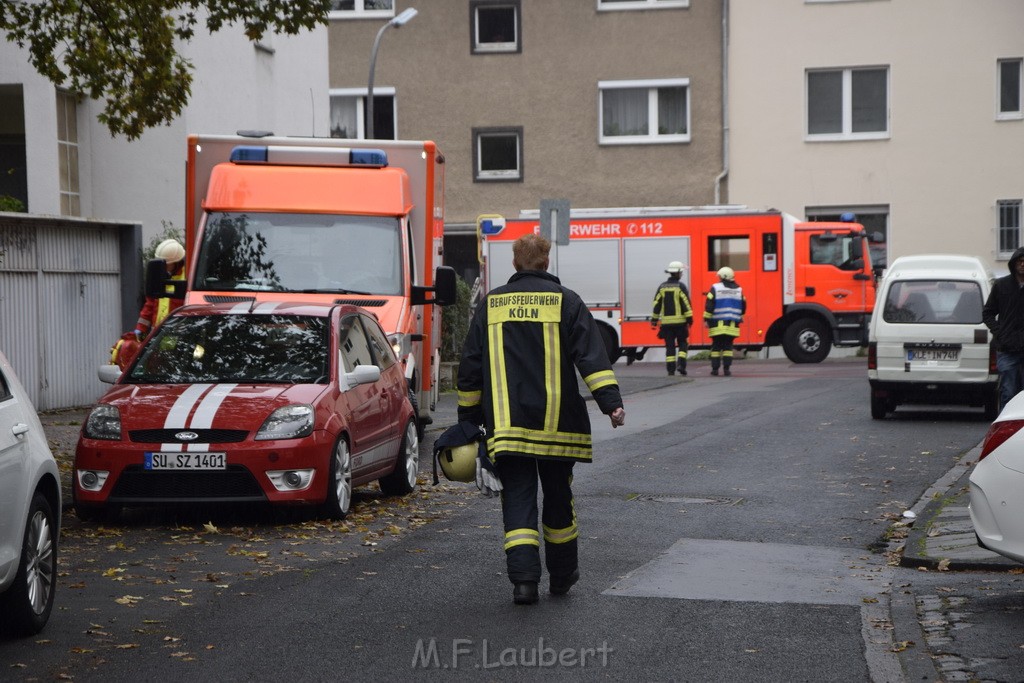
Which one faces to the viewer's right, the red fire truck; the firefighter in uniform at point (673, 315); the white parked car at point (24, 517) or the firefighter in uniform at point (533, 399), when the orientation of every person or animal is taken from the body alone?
the red fire truck

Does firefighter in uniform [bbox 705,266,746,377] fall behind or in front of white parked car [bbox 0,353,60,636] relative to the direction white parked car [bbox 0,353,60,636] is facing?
behind

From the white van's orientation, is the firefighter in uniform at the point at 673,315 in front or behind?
in front

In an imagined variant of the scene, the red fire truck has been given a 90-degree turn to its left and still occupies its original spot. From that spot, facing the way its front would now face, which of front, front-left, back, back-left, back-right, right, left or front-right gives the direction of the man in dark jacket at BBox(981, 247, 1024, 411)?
back

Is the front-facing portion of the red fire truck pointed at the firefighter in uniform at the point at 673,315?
no

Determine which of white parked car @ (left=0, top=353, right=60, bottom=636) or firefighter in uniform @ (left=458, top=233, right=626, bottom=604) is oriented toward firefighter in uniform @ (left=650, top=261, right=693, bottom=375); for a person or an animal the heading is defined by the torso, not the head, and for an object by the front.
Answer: firefighter in uniform @ (left=458, top=233, right=626, bottom=604)

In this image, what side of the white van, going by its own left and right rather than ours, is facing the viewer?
back

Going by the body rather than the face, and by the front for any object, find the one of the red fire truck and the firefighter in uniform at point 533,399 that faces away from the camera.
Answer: the firefighter in uniform

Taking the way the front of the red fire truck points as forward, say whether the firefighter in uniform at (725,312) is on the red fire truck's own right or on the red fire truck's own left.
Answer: on the red fire truck's own right

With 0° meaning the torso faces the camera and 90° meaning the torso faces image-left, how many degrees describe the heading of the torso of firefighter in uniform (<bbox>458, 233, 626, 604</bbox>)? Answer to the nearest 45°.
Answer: approximately 180°

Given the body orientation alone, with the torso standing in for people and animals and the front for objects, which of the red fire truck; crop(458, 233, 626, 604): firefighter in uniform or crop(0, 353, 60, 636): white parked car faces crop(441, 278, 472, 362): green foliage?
the firefighter in uniform

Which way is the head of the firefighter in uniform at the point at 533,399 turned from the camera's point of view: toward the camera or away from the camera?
away from the camera

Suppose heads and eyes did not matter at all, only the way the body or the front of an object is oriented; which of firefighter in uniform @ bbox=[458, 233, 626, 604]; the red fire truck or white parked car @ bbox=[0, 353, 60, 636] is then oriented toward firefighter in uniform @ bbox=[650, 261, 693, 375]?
firefighter in uniform @ bbox=[458, 233, 626, 604]

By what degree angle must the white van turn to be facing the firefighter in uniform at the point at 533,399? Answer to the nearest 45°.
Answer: approximately 180°

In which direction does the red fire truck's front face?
to the viewer's right

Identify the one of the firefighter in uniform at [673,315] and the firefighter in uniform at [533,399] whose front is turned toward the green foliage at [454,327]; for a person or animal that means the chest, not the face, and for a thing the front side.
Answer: the firefighter in uniform at [533,399]

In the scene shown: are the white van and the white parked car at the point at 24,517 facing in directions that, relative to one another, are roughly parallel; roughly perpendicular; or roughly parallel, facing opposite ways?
roughly parallel, facing opposite ways

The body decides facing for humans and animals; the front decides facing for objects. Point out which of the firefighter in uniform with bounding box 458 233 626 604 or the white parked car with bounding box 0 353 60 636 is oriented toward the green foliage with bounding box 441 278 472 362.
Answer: the firefighter in uniform

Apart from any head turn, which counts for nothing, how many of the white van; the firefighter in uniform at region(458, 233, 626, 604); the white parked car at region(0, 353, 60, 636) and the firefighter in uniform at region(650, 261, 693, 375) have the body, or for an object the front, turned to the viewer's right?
0

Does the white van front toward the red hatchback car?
no
